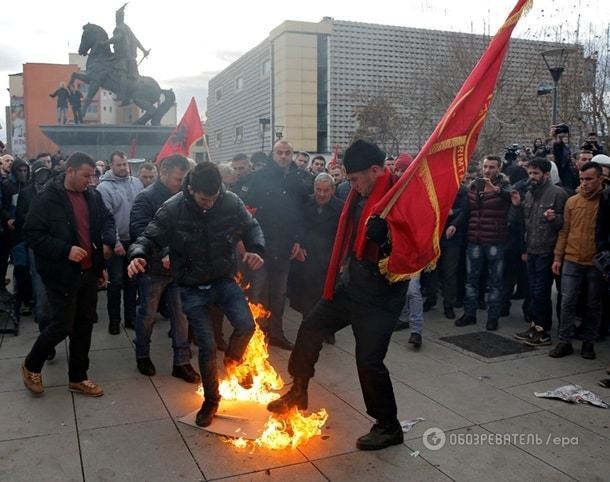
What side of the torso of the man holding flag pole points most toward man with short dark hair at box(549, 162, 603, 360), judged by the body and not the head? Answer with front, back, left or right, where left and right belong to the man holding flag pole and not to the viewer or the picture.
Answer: back

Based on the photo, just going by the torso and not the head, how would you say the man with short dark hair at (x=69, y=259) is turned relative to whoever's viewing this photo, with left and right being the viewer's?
facing the viewer and to the right of the viewer

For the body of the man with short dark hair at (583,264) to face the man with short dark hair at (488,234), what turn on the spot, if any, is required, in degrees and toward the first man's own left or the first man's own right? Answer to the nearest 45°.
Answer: approximately 90° to the first man's own right

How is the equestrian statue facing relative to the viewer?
to the viewer's left

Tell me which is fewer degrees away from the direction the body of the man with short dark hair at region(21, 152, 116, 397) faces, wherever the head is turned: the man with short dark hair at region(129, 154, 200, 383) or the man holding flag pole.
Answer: the man holding flag pole

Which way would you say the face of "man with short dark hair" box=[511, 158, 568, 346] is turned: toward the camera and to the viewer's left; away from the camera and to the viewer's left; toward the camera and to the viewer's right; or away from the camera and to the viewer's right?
toward the camera and to the viewer's left

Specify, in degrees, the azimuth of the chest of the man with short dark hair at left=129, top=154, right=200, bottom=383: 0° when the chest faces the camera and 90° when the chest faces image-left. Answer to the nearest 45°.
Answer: approximately 315°

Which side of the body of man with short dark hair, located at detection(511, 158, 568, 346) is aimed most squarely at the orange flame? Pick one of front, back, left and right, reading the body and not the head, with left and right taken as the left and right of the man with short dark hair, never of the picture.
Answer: front

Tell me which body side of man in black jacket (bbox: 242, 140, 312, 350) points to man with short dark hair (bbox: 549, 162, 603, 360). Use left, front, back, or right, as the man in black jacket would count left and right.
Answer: left

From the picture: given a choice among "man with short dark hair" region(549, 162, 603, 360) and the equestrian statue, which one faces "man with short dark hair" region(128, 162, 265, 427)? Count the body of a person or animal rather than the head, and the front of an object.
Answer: "man with short dark hair" region(549, 162, 603, 360)

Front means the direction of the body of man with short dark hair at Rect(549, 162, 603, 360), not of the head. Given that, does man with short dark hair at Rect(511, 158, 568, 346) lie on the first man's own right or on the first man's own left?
on the first man's own right

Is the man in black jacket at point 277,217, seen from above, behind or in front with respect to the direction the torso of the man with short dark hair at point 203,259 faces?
behind

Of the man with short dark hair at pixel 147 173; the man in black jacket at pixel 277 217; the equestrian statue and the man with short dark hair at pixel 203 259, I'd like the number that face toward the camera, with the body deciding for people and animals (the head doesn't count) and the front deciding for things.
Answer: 3

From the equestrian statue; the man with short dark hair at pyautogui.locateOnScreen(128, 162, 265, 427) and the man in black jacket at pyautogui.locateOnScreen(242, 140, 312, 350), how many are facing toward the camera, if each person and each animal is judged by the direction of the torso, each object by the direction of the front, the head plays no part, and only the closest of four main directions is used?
2

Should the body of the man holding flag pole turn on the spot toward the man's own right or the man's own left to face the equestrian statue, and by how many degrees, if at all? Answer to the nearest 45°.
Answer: approximately 90° to the man's own right

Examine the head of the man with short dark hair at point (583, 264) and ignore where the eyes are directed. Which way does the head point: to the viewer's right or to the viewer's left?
to the viewer's left
